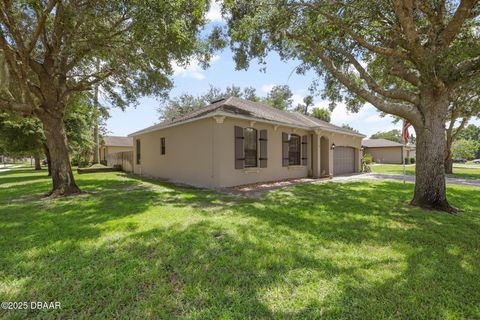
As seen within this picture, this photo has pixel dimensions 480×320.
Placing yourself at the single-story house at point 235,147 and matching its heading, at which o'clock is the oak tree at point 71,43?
The oak tree is roughly at 3 o'clock from the single-story house.

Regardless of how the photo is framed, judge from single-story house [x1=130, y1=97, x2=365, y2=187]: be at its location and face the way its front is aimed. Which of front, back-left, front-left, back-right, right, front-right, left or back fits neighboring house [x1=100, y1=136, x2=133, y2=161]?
back

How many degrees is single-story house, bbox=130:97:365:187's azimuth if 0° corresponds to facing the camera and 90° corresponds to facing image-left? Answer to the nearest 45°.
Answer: approximately 315°

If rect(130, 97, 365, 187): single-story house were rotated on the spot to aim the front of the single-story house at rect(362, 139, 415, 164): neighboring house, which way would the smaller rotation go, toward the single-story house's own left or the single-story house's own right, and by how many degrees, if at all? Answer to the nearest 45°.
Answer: approximately 90° to the single-story house's own left

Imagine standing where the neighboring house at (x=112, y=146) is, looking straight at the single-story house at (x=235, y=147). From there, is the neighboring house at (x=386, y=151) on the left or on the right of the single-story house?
left

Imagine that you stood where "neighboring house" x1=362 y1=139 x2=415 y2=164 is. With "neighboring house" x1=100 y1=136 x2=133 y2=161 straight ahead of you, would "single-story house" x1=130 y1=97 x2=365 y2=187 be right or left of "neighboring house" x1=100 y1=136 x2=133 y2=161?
left

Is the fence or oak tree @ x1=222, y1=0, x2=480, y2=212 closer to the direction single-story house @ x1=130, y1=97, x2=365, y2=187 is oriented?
the oak tree

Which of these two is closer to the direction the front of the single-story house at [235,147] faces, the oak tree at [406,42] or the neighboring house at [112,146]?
the oak tree

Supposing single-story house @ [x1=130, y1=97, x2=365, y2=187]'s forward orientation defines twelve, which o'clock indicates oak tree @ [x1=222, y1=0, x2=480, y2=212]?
The oak tree is roughly at 12 o'clock from the single-story house.
